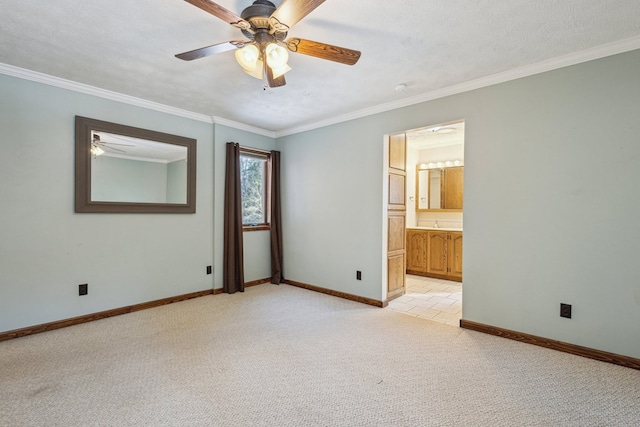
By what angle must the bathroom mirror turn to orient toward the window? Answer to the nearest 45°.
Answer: approximately 45° to its right

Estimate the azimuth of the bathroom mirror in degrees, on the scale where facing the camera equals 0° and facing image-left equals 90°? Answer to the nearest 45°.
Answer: approximately 0°

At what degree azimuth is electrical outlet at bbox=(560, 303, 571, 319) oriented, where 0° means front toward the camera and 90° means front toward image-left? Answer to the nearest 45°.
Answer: approximately 0°

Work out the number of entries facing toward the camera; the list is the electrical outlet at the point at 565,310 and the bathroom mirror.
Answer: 2

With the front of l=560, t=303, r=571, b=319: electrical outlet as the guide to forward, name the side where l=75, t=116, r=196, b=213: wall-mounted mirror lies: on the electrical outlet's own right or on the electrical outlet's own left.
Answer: on the electrical outlet's own right

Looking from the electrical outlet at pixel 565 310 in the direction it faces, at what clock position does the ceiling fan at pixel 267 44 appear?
The ceiling fan is roughly at 1 o'clock from the electrical outlet.

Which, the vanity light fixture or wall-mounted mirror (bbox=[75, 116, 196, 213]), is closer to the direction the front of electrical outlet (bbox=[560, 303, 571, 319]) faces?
the wall-mounted mirror

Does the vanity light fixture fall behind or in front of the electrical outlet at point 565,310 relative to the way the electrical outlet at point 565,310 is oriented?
behind

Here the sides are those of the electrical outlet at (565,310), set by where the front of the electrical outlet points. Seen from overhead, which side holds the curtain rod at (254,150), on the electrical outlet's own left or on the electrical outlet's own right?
on the electrical outlet's own right

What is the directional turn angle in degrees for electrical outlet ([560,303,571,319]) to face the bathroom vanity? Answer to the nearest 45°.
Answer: approximately 135° to its right

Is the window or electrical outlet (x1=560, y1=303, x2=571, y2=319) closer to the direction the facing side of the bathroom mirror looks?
the electrical outlet

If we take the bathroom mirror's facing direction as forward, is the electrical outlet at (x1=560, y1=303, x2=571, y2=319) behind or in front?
in front

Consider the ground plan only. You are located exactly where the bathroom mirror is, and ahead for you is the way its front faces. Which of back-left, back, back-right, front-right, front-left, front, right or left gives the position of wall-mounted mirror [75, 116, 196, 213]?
front-right
